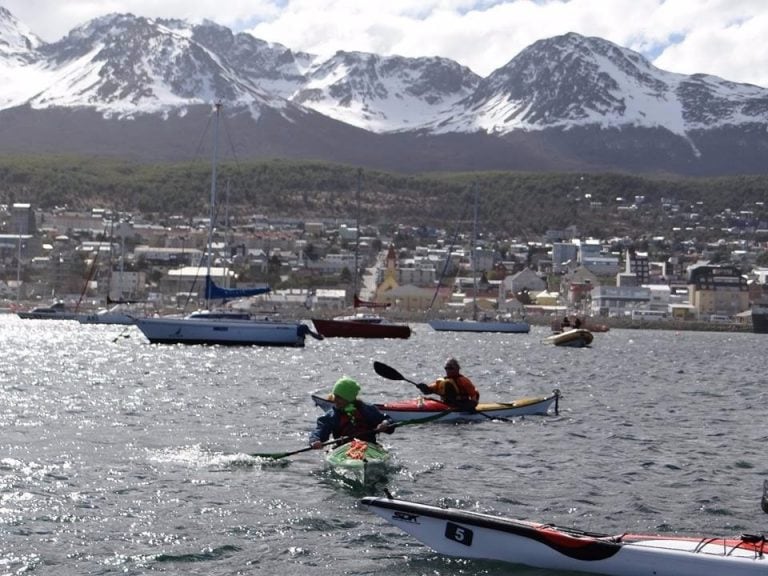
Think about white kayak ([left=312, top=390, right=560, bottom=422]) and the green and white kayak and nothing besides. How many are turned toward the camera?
1

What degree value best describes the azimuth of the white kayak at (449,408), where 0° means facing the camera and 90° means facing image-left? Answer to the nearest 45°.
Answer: approximately 90°

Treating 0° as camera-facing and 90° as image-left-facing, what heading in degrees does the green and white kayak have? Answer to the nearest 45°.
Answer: approximately 0°

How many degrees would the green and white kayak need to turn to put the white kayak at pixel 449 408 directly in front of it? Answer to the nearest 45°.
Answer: approximately 180°

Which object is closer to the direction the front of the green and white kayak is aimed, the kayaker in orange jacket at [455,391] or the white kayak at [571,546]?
the white kayak

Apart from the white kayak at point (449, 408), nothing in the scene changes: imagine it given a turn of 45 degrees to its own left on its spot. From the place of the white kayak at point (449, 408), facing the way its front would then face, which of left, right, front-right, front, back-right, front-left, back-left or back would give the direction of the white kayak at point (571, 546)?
front-left

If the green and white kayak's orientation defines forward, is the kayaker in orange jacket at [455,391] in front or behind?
behind

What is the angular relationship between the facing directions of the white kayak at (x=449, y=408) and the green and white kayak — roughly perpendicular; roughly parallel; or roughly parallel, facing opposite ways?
roughly perpendicular
